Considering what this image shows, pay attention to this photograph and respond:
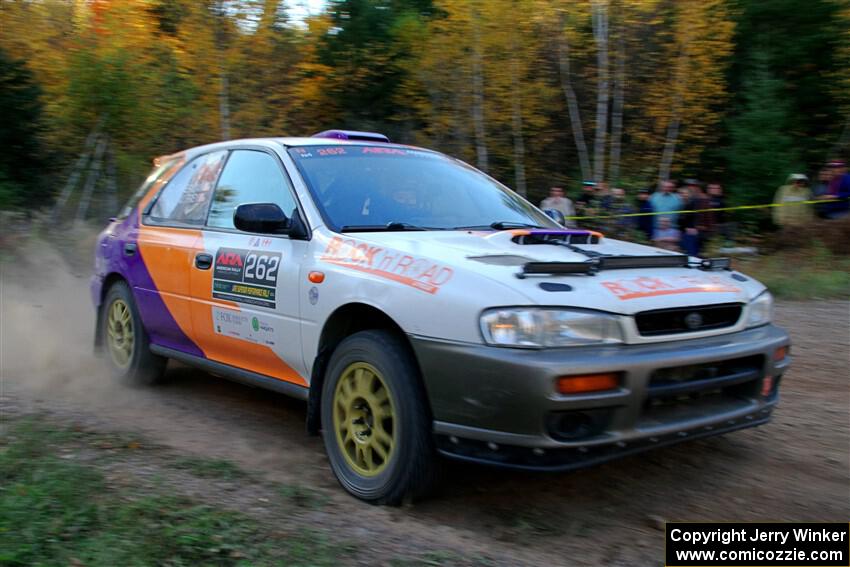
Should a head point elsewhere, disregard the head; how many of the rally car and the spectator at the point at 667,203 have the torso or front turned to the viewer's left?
0

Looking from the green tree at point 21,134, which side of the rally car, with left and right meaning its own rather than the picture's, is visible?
back

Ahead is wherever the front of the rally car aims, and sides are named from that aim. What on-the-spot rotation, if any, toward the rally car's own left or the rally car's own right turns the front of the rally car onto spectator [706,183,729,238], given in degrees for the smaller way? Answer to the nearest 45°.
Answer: approximately 90° to the rally car's own left

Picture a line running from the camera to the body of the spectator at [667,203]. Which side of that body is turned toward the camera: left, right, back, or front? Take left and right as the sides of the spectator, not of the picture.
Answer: front

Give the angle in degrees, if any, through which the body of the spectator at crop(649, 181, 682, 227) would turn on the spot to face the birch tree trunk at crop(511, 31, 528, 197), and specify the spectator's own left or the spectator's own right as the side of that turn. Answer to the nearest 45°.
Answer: approximately 135° to the spectator's own right

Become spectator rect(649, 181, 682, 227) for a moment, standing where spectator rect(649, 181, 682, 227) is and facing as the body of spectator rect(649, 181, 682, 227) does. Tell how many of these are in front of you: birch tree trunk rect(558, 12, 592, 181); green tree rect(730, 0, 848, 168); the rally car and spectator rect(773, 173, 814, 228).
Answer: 1

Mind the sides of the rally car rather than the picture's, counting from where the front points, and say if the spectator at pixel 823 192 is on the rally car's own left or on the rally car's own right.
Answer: on the rally car's own left

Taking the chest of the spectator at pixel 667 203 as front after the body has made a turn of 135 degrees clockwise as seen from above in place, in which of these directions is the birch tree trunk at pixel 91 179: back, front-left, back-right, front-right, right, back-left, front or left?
front-left

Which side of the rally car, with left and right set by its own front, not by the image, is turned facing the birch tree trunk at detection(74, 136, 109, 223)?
back

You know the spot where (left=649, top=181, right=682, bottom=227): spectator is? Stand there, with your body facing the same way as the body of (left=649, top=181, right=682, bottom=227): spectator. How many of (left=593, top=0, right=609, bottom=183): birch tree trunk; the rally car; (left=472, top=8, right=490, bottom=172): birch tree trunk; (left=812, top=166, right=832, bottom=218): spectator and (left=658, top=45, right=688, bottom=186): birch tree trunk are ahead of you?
1

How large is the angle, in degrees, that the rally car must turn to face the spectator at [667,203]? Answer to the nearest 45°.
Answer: approximately 135° to its left

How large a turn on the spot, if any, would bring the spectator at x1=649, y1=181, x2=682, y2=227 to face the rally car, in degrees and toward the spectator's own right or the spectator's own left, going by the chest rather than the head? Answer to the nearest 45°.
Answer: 0° — they already face it
